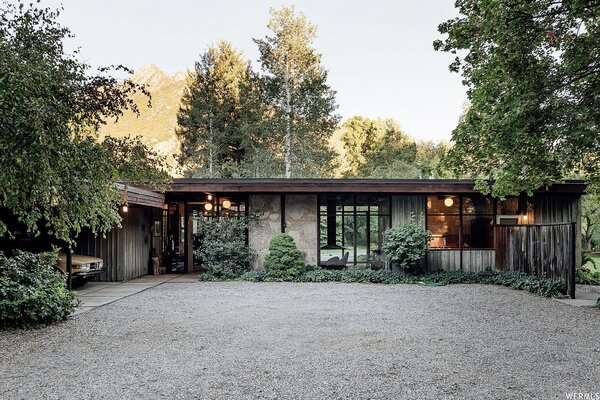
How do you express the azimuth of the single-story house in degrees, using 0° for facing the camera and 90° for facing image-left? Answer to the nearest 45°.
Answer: approximately 0°

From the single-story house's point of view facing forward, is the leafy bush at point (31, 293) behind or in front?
in front

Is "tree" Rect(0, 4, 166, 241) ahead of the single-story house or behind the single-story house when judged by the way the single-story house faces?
ahead

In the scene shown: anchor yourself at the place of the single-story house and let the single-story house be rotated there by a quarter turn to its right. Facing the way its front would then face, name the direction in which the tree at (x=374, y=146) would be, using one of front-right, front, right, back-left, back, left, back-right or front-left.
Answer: right

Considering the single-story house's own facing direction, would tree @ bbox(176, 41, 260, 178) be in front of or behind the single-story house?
behind
